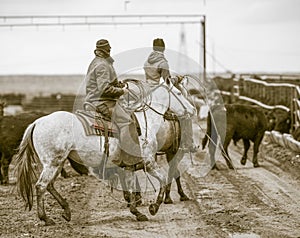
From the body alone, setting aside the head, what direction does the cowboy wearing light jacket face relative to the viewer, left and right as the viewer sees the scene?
facing away from the viewer and to the right of the viewer

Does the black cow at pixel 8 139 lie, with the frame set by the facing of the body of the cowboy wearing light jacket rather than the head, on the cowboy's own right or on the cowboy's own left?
on the cowboy's own left

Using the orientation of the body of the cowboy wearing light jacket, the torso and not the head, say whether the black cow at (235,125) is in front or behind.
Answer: in front

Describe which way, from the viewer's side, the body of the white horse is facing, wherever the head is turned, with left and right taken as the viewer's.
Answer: facing to the right of the viewer

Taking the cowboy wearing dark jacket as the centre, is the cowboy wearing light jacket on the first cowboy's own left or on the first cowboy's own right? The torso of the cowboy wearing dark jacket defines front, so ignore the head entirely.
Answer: on the first cowboy's own left
